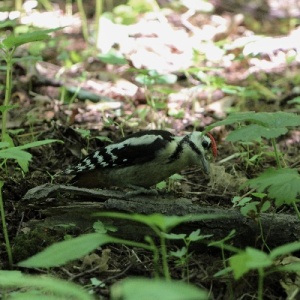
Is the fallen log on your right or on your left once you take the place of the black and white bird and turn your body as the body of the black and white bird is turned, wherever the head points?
on your right

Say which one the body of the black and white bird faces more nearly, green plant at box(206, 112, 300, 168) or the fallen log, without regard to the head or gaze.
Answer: the green plant

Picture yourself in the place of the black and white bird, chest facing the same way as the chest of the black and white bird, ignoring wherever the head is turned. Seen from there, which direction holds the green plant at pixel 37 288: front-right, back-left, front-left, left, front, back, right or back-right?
right

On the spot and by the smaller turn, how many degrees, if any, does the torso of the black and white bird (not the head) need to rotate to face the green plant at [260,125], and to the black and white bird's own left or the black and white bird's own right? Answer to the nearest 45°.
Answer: approximately 45° to the black and white bird's own right

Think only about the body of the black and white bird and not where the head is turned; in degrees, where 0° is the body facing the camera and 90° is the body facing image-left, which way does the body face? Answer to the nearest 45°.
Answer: approximately 270°
